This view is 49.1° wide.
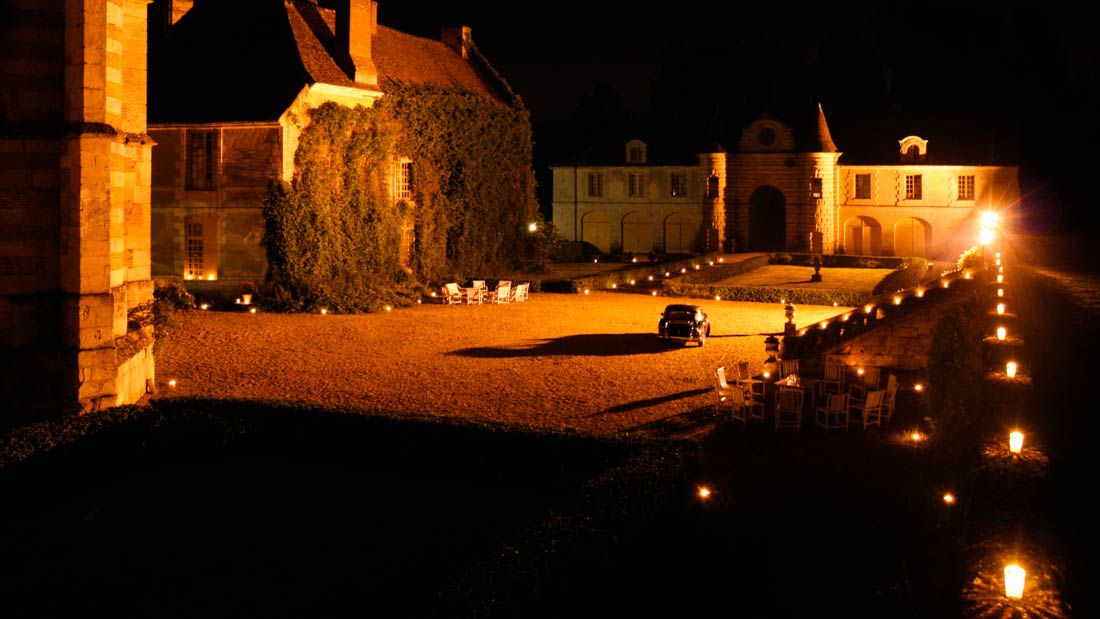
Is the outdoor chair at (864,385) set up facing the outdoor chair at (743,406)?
yes

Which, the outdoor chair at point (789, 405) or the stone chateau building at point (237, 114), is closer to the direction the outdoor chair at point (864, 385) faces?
the outdoor chair

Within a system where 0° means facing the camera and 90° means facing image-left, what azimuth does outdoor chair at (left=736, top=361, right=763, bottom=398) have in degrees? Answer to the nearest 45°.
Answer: approximately 315°

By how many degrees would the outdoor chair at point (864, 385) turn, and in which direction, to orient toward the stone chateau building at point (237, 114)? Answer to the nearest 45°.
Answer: approximately 90° to its right

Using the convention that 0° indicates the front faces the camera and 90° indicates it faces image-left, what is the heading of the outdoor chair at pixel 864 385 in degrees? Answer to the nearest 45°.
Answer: approximately 45°
